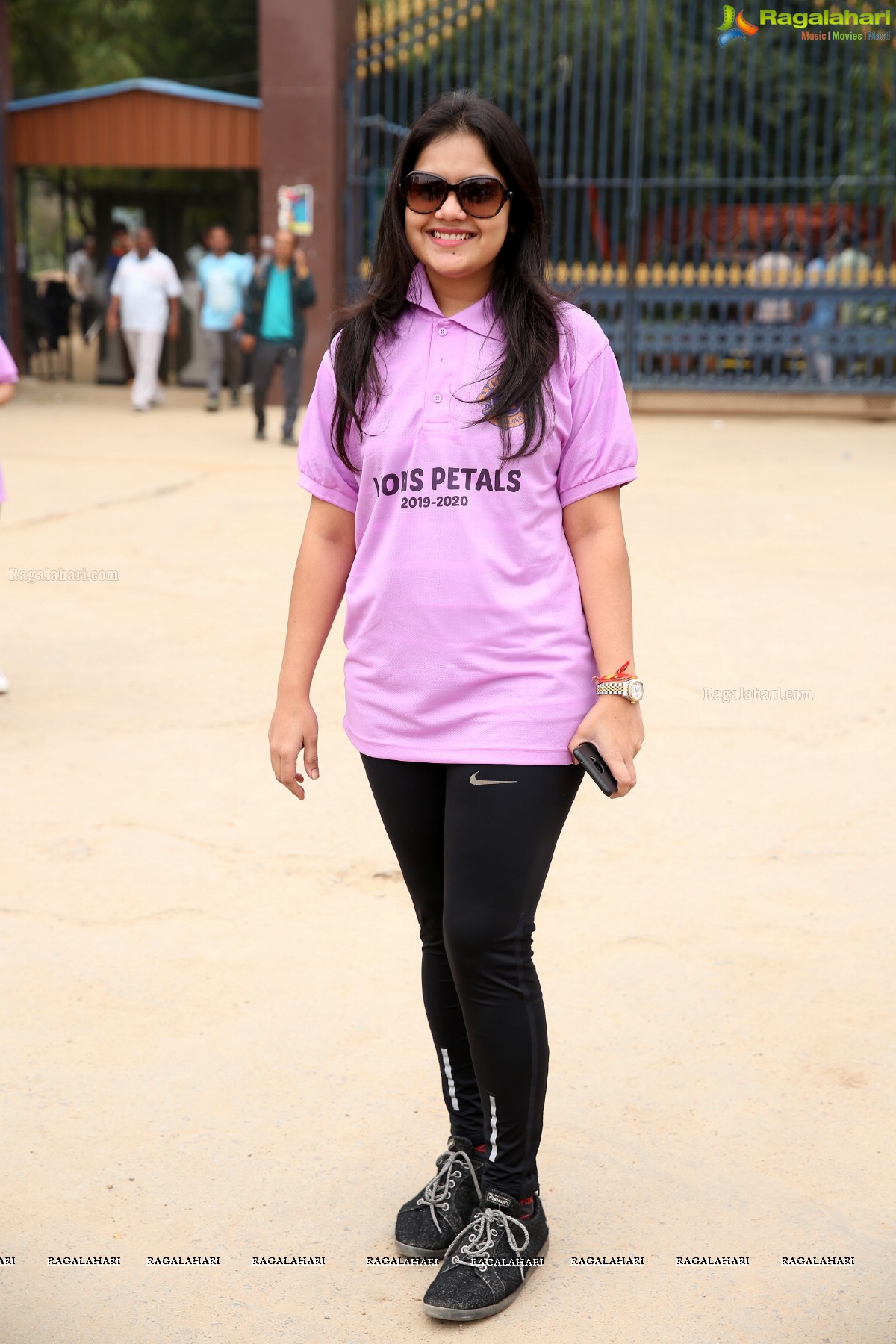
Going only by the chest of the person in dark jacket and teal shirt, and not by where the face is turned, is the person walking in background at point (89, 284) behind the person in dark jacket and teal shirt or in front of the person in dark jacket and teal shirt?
behind

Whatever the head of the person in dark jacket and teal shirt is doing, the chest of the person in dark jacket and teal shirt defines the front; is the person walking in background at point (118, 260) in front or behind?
behind

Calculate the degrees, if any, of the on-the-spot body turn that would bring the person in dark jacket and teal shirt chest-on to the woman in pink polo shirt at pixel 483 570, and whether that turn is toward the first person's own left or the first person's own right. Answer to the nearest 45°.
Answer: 0° — they already face them

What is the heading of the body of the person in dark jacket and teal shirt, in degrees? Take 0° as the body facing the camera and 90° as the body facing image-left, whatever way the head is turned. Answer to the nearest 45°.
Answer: approximately 0°

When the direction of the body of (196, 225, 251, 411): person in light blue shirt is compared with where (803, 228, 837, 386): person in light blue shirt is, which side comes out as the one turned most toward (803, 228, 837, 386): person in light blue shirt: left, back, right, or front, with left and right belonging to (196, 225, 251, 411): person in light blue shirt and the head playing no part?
left

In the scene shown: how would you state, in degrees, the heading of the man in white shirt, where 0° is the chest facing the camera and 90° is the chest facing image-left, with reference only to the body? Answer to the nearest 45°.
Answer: approximately 0°

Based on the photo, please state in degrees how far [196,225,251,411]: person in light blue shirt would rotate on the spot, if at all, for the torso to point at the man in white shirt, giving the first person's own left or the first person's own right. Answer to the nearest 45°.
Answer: approximately 90° to the first person's own right

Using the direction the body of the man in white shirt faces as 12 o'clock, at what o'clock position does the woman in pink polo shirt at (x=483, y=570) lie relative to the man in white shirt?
The woman in pink polo shirt is roughly at 12 o'clock from the man in white shirt.
